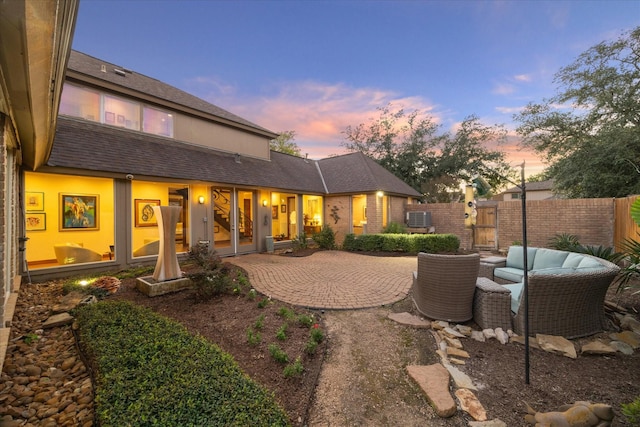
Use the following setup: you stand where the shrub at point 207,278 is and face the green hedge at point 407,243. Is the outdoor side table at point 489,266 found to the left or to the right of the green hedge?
right

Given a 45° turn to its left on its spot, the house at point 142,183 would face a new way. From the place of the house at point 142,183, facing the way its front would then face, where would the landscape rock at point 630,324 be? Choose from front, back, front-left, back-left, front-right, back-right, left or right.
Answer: front-right

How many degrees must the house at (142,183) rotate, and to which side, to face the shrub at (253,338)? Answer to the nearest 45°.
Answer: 0° — it already faces it

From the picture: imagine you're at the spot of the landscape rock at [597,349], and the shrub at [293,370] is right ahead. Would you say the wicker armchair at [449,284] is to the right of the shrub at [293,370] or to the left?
right

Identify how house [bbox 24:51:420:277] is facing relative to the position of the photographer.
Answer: facing the viewer and to the right of the viewer

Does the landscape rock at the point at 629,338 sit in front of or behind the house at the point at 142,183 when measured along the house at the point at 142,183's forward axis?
in front

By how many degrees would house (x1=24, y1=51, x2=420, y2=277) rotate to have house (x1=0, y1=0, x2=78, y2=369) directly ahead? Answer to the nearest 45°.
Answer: approximately 45° to its right

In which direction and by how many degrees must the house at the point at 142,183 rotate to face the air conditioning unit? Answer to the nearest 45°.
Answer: approximately 45° to its left

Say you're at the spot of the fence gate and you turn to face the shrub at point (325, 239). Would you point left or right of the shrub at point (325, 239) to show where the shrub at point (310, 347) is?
left

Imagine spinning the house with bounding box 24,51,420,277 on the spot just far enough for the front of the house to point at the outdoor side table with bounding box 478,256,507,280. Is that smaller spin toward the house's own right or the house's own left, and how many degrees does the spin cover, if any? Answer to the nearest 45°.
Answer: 0° — it already faces it
